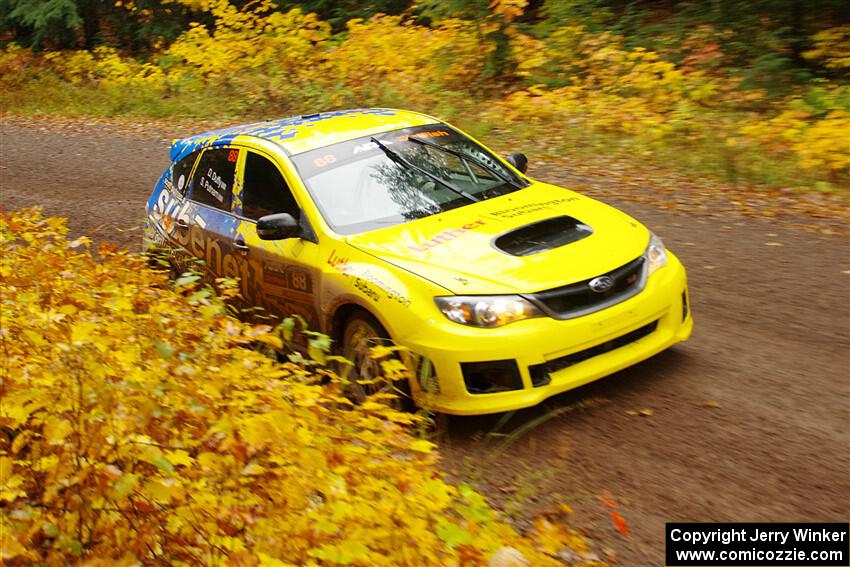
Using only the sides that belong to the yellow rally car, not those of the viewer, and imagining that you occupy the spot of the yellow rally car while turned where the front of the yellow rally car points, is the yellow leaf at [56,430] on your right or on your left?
on your right

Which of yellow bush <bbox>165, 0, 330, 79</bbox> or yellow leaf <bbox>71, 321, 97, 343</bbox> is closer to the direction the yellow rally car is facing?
the yellow leaf

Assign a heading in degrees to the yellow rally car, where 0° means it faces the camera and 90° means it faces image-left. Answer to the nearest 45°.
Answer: approximately 315°

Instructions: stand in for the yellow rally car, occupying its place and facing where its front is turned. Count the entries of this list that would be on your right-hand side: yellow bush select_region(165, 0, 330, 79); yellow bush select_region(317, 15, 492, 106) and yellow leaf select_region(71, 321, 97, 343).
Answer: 1

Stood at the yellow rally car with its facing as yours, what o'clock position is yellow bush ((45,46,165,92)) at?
The yellow bush is roughly at 7 o'clock from the yellow rally car.

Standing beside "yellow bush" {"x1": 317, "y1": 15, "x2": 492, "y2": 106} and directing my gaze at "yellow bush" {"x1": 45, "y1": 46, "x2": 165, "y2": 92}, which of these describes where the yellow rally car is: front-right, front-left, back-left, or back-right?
back-left

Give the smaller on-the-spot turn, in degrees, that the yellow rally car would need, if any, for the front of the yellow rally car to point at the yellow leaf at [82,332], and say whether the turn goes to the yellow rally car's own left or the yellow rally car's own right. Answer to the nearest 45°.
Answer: approximately 90° to the yellow rally car's own right

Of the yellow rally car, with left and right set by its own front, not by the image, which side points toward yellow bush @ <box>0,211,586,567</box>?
right

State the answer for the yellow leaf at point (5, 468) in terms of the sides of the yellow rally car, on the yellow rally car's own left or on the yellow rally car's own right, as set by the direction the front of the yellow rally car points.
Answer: on the yellow rally car's own right

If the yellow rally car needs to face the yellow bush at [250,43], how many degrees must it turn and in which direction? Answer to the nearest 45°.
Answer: approximately 135° to its left
